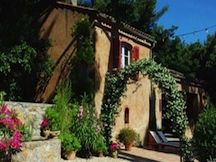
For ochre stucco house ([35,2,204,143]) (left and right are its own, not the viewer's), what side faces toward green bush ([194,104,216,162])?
front

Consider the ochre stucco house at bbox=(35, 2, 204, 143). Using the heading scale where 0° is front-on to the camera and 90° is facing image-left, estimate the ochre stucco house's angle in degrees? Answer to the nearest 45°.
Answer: approximately 315°

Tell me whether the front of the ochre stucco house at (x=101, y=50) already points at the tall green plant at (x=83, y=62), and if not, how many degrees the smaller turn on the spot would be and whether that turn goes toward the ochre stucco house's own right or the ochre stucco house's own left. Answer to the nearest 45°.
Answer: approximately 90° to the ochre stucco house's own right
